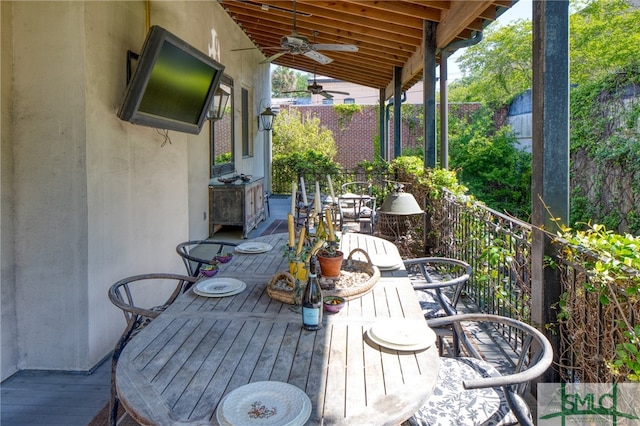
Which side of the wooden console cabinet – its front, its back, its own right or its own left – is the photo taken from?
right

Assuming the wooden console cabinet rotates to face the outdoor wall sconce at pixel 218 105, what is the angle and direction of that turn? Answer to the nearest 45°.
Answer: approximately 90° to its right

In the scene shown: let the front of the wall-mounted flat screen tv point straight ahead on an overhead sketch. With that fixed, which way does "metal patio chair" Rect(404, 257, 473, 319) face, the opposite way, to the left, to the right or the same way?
the opposite way

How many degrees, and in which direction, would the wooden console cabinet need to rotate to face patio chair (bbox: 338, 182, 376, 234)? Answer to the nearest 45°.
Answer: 0° — it already faces it

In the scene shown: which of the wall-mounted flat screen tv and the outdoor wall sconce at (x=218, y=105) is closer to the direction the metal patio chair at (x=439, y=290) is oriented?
the wall-mounted flat screen tv

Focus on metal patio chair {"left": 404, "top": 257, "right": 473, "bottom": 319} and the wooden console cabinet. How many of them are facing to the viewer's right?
1

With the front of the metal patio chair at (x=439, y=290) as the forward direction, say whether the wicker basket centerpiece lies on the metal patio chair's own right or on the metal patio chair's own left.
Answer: on the metal patio chair's own left

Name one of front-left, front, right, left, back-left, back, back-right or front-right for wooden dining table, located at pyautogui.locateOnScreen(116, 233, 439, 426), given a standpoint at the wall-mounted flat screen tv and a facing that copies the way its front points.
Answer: front-right

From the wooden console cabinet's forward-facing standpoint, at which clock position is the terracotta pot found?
The terracotta pot is roughly at 3 o'clock from the wooden console cabinet.

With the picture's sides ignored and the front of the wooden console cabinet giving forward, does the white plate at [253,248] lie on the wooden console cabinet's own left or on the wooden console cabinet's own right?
on the wooden console cabinet's own right

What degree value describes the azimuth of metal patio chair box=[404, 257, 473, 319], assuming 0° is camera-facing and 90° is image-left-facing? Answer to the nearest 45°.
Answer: approximately 90°
